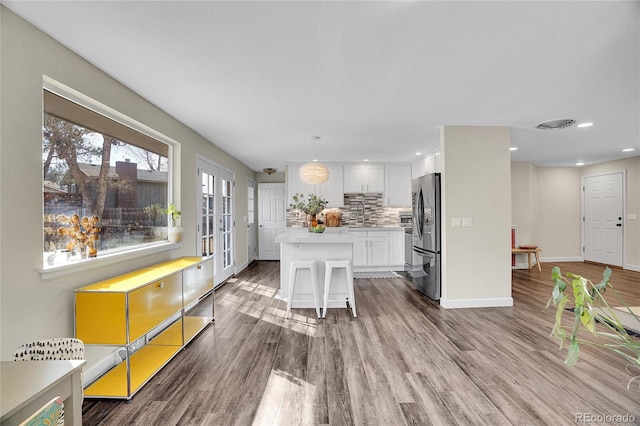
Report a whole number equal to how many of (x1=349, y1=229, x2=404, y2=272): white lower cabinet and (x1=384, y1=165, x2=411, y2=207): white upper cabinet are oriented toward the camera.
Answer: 2

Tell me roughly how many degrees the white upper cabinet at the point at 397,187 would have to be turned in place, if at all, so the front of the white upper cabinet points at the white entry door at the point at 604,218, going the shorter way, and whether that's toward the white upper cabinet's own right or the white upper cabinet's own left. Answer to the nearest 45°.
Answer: approximately 90° to the white upper cabinet's own left

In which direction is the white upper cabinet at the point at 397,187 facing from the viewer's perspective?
toward the camera

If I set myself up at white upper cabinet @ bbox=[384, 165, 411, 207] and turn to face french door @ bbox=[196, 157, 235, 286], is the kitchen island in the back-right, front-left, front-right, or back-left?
front-left

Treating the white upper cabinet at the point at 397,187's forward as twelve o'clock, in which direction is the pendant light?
The pendant light is roughly at 1 o'clock from the white upper cabinet.

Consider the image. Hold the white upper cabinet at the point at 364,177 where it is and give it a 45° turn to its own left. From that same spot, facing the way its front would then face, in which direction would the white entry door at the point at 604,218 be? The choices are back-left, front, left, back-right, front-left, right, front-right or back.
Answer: front-left

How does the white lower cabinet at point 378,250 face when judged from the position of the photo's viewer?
facing the viewer

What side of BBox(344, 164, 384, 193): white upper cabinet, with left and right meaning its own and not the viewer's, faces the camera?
front

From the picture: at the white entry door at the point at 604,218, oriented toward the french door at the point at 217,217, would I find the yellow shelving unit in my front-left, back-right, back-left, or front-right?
front-left

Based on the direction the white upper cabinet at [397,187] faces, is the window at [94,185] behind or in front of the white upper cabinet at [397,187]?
in front

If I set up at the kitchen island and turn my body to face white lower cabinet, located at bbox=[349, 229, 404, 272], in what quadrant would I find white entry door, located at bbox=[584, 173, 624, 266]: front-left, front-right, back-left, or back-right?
front-right

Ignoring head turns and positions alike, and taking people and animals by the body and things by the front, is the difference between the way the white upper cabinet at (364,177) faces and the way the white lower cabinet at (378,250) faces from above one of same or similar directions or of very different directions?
same or similar directions

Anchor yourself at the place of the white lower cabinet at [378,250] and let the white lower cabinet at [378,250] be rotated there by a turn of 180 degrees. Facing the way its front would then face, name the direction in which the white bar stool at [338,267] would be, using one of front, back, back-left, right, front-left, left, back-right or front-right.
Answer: back

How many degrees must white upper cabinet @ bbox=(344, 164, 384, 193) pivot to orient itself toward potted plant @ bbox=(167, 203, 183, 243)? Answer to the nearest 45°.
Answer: approximately 45° to its right

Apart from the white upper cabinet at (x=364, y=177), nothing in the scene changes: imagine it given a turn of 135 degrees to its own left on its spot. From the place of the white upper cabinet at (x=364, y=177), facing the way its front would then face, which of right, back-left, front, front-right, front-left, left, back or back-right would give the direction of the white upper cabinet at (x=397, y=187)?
front-right

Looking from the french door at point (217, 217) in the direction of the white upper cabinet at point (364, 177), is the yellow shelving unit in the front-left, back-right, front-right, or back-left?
back-right

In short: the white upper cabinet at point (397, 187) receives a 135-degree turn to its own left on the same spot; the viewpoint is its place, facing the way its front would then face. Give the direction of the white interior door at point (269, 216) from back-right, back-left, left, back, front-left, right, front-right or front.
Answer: back-left

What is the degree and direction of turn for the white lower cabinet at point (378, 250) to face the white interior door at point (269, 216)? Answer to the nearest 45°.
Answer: approximately 90° to its right

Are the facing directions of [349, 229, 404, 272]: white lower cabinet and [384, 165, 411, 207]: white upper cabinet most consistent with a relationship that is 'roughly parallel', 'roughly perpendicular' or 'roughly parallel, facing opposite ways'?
roughly parallel
